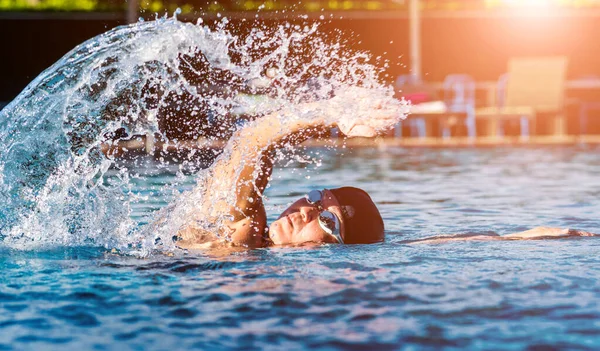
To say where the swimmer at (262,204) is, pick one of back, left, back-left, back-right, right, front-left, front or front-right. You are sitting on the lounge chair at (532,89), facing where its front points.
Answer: front-left

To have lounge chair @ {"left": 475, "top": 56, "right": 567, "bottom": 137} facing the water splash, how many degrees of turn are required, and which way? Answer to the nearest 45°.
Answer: approximately 45° to its left

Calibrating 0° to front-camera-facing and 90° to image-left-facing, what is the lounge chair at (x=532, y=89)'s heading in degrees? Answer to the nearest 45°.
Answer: approximately 45°
